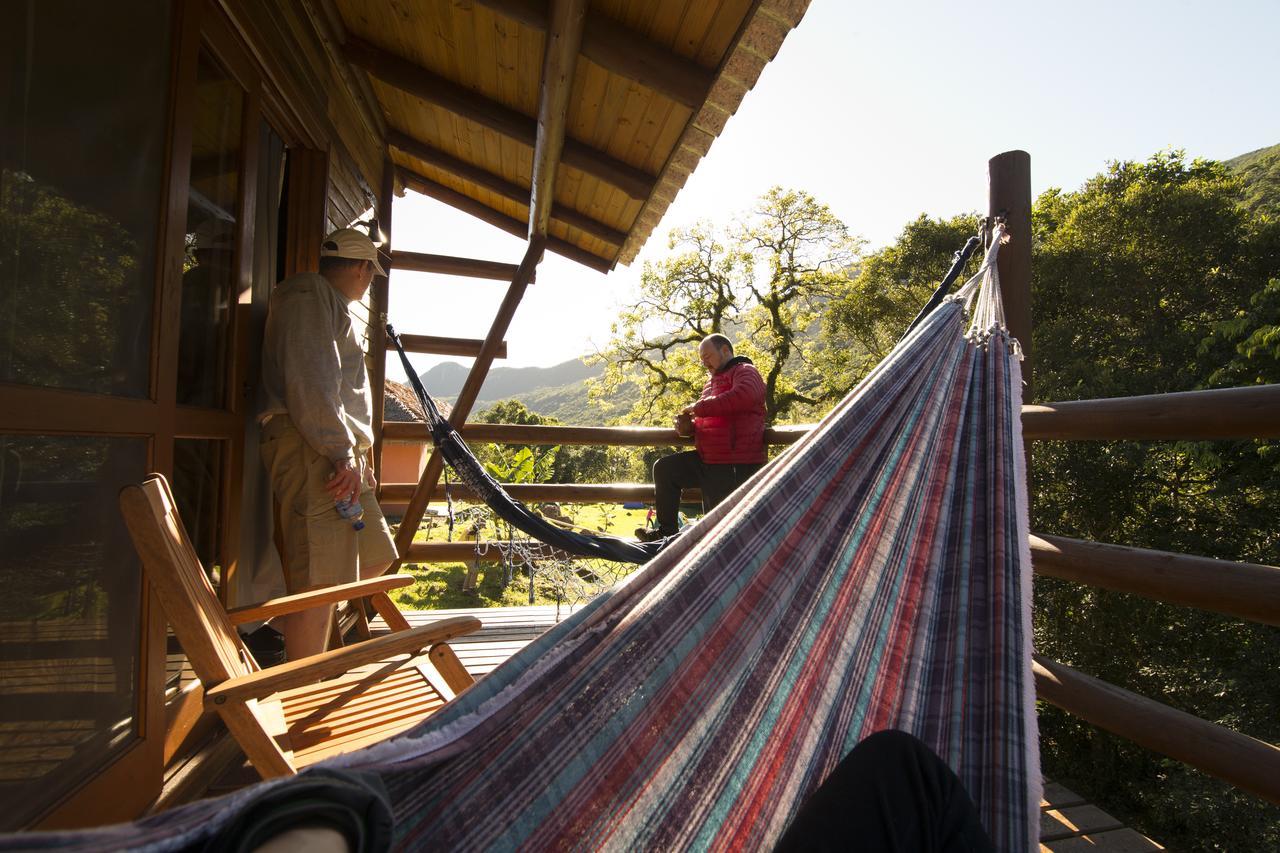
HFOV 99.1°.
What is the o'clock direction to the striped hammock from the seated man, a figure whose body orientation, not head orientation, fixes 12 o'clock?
The striped hammock is roughly at 9 o'clock from the seated man.

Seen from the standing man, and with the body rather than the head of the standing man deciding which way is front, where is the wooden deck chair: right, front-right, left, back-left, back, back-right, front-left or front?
back-right

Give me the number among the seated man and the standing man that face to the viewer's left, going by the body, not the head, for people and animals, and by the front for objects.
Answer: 1

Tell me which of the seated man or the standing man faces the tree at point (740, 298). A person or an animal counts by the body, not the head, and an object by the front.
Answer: the standing man

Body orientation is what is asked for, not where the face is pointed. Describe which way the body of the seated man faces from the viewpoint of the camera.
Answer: to the viewer's left

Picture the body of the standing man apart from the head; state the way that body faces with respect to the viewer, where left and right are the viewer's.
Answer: facing away from the viewer and to the right of the viewer

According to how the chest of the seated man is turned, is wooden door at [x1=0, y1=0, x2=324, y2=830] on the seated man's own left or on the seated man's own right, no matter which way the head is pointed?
on the seated man's own left

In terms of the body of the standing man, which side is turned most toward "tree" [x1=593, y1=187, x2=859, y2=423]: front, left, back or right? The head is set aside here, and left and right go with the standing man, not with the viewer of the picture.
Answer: front

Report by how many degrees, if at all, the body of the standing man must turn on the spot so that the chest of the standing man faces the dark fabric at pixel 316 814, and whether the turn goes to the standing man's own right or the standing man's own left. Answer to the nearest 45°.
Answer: approximately 135° to the standing man's own right
